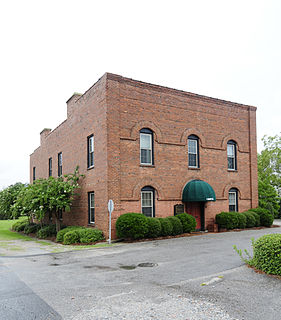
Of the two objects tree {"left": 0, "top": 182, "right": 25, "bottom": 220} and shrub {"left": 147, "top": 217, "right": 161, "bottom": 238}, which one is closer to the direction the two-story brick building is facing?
the shrub

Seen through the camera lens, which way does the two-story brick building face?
facing the viewer and to the right of the viewer

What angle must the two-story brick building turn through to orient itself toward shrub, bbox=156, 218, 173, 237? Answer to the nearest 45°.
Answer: approximately 45° to its right
